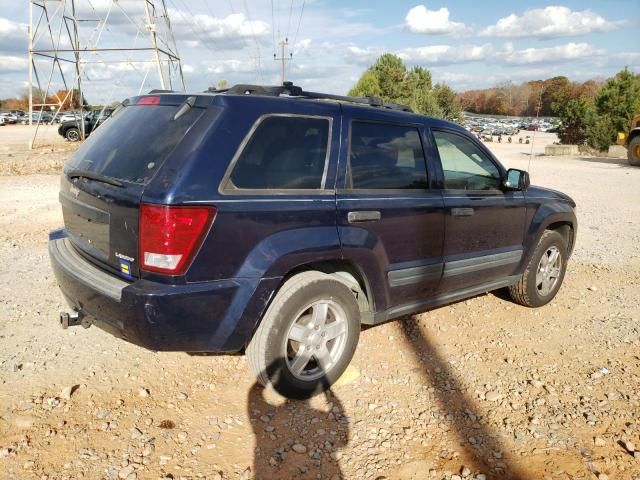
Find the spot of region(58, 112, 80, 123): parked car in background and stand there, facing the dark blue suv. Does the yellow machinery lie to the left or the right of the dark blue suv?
left

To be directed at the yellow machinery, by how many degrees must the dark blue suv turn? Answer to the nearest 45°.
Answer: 0° — it already faces it

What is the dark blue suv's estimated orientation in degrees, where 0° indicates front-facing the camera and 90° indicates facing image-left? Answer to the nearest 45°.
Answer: approximately 225°

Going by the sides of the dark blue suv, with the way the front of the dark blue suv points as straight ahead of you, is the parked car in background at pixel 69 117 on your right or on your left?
on your left

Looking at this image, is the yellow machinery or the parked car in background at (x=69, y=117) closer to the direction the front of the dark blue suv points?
the yellow machinery
